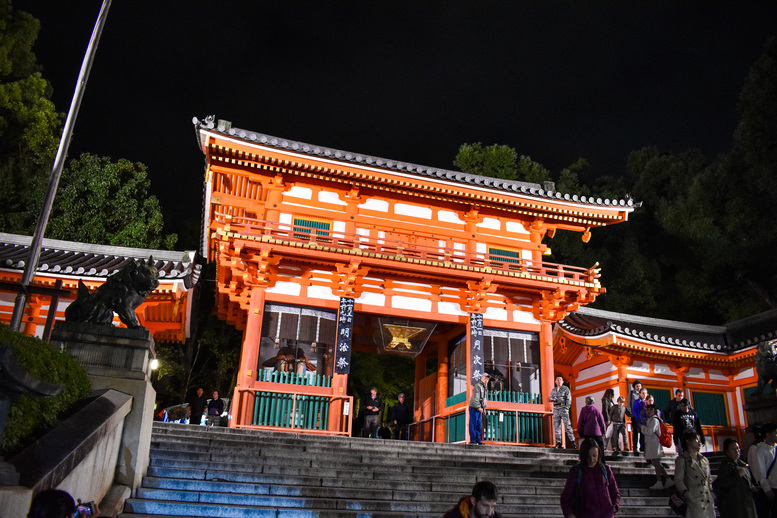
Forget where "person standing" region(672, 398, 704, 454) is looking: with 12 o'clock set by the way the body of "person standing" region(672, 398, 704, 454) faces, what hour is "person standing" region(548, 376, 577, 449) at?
"person standing" region(548, 376, 577, 449) is roughly at 4 o'clock from "person standing" region(672, 398, 704, 454).

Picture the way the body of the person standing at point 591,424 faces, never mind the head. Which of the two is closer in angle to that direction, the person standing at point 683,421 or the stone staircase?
the person standing

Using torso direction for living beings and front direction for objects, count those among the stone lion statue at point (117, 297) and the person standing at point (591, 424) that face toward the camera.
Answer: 0

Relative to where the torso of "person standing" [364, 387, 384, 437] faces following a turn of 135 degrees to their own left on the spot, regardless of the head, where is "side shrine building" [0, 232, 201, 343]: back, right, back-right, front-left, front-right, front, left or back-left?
back-left

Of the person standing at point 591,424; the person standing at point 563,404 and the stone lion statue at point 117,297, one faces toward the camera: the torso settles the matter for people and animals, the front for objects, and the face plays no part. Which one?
the person standing at point 563,404

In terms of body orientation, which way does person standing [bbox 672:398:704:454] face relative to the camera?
toward the camera

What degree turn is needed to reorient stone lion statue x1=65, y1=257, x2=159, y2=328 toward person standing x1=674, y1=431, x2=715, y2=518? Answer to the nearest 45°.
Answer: approximately 45° to its right

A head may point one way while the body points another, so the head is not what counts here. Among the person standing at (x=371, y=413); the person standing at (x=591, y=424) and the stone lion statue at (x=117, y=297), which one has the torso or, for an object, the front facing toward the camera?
the person standing at (x=371, y=413)

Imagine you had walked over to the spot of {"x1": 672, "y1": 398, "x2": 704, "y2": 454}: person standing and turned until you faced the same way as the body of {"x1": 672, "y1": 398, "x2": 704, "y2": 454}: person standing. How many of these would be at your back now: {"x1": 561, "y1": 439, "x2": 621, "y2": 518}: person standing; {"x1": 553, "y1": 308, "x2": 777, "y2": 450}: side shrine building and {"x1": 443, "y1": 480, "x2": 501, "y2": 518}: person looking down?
1

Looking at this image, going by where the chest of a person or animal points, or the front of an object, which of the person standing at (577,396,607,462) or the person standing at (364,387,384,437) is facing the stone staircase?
the person standing at (364,387,384,437)

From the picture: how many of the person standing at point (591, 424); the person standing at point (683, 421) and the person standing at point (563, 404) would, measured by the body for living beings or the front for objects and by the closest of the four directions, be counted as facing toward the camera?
2

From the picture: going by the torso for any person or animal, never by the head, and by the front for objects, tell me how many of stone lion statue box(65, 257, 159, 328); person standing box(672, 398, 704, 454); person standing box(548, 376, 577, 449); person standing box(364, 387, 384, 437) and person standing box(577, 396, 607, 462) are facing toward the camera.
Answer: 3

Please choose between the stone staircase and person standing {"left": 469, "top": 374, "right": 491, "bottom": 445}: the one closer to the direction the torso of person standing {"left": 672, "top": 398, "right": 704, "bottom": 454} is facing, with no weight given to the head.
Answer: the stone staircase

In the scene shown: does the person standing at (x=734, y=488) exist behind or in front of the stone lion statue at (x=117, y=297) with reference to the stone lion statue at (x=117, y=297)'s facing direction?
in front

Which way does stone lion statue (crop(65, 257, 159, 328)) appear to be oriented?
to the viewer's right

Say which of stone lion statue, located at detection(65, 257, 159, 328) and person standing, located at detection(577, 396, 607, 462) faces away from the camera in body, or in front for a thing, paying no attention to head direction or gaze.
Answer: the person standing

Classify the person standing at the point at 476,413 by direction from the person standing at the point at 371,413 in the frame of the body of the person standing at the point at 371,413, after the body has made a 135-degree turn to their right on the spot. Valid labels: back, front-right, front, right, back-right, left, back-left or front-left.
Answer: back

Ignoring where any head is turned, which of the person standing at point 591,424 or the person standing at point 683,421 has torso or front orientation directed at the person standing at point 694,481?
the person standing at point 683,421
